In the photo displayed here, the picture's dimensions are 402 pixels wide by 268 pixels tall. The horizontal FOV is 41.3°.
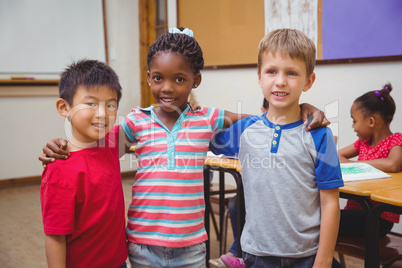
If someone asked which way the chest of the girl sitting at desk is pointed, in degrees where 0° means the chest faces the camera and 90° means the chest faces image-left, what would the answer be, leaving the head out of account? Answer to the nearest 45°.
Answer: approximately 45°

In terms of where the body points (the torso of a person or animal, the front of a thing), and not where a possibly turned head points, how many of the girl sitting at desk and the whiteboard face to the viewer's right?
0

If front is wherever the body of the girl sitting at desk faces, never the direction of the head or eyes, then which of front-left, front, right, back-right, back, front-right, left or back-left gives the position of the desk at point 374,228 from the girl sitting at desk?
front-left

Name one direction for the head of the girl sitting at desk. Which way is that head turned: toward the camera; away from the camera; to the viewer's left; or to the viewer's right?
to the viewer's left

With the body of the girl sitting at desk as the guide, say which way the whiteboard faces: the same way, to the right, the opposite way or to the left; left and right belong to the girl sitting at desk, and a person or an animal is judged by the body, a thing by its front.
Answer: to the left

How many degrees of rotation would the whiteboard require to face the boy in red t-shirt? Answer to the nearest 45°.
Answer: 0° — it already faces them

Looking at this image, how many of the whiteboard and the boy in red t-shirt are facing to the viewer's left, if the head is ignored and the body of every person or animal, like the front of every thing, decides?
0

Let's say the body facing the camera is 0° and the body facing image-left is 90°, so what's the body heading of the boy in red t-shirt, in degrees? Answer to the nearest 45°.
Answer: approximately 315°
